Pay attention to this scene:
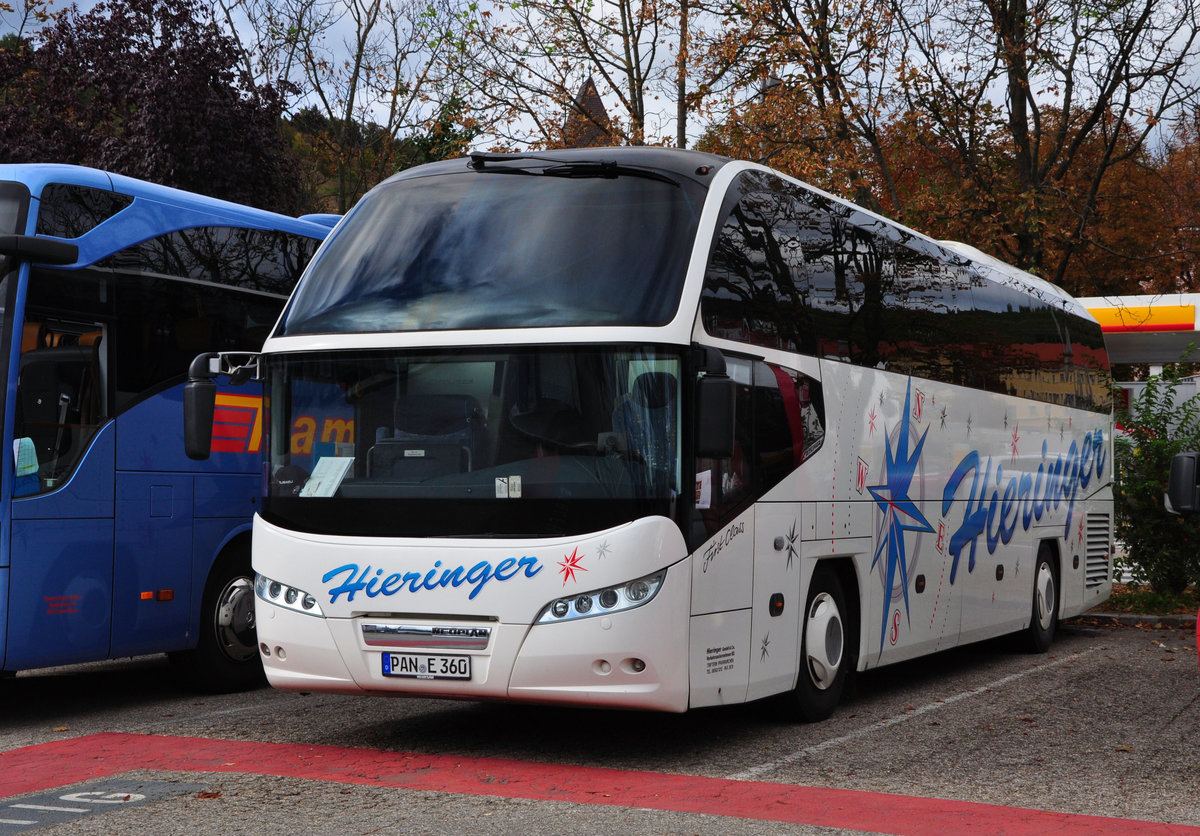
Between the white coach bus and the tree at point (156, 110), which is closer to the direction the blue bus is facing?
the white coach bus

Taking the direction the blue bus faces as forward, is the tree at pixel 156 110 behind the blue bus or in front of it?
behind

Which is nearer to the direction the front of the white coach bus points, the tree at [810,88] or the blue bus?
the blue bus

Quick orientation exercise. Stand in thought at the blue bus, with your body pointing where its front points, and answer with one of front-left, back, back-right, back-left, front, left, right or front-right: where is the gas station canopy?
back

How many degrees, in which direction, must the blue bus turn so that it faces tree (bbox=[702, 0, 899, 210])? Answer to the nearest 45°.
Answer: approximately 180°

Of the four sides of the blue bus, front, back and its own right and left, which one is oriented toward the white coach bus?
left

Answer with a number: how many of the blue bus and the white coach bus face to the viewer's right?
0

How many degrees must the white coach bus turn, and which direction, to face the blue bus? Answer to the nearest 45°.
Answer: approximately 90° to its right

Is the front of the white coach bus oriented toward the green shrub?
no

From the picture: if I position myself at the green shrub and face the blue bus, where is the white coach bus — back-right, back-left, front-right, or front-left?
front-left

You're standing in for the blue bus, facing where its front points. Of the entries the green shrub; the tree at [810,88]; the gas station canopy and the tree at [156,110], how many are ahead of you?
0

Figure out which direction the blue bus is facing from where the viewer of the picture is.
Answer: facing the viewer and to the left of the viewer

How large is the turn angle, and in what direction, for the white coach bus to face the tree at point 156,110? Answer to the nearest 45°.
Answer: approximately 90° to its right

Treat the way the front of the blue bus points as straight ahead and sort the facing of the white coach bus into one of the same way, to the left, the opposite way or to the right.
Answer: the same way

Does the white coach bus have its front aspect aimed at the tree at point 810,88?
no

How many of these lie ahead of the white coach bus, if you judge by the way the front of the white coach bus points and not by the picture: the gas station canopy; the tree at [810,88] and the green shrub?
0
